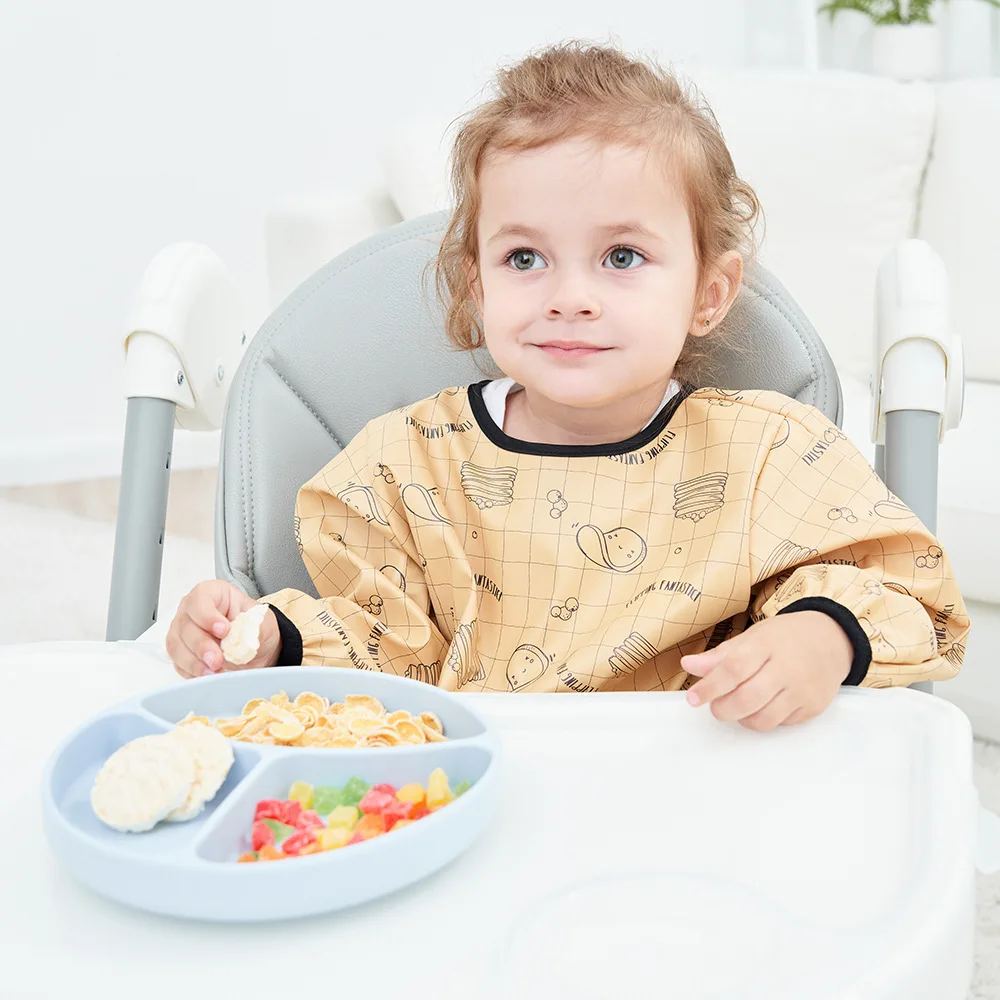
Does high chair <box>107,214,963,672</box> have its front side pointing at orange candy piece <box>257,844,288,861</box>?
yes

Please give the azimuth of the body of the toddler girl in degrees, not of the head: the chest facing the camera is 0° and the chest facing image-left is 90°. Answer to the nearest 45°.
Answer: approximately 0°
